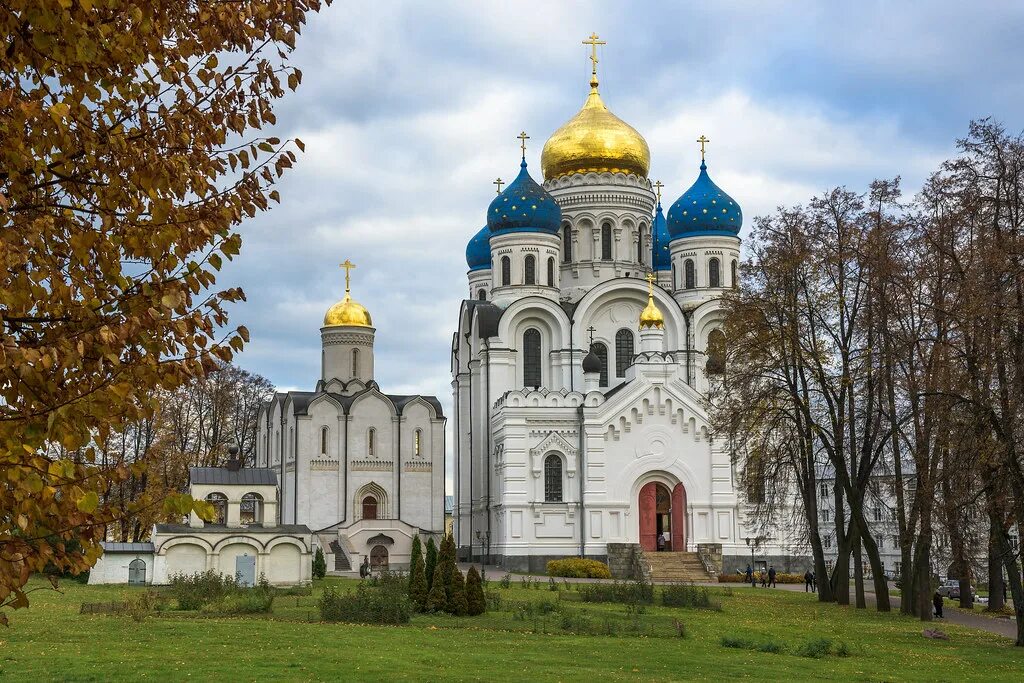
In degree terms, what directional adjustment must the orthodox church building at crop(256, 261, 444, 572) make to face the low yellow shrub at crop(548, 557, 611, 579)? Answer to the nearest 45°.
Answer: approximately 45° to its left

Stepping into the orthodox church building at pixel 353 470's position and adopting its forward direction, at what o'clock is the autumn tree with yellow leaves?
The autumn tree with yellow leaves is roughly at 12 o'clock from the orthodox church building.

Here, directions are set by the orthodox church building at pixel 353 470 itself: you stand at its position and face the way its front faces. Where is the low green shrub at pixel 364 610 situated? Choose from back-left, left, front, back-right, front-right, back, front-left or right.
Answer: front

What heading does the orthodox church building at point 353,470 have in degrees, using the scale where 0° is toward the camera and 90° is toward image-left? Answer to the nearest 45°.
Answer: approximately 0°

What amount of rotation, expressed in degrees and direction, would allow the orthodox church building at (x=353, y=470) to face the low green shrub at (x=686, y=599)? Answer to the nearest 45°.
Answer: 0° — it already faces it

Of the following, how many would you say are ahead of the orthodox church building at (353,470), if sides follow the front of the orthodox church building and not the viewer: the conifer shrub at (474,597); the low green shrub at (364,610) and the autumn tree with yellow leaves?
3

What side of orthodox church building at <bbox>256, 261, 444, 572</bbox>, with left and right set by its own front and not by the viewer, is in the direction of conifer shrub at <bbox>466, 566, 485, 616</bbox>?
front
